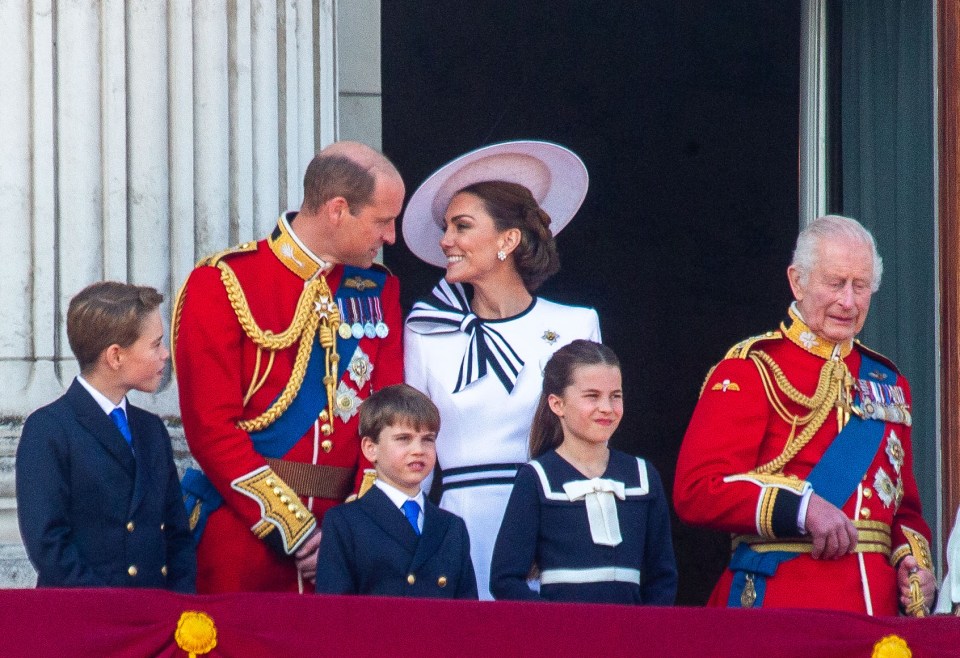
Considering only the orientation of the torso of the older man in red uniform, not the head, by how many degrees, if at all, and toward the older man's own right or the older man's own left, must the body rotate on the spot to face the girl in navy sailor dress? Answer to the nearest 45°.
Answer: approximately 90° to the older man's own right

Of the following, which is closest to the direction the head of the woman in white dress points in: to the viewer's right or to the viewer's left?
to the viewer's left

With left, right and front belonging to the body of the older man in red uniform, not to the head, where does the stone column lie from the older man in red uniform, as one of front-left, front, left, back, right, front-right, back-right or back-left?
back-right

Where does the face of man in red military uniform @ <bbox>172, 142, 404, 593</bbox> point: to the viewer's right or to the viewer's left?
to the viewer's right

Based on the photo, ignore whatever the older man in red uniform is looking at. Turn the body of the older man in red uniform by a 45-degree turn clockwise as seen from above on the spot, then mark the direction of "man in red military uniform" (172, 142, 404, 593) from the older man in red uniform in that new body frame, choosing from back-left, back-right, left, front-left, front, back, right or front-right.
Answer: right

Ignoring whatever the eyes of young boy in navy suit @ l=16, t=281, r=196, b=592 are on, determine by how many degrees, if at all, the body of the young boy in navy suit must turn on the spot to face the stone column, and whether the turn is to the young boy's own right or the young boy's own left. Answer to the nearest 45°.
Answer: approximately 135° to the young boy's own left

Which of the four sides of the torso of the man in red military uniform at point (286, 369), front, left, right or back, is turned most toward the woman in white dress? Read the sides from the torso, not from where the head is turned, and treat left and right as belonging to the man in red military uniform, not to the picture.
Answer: left

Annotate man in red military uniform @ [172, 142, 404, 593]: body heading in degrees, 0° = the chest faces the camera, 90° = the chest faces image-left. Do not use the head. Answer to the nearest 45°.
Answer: approximately 315°

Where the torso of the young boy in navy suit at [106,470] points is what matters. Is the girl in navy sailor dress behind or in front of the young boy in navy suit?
in front

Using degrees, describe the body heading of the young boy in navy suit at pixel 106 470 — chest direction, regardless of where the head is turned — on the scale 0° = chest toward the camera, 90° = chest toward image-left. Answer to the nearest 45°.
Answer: approximately 315°

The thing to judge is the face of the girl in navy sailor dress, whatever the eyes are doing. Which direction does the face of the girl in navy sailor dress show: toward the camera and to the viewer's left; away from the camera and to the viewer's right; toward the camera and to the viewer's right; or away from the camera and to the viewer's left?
toward the camera and to the viewer's right

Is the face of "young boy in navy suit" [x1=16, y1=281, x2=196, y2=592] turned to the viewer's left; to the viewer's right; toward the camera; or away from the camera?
to the viewer's right
